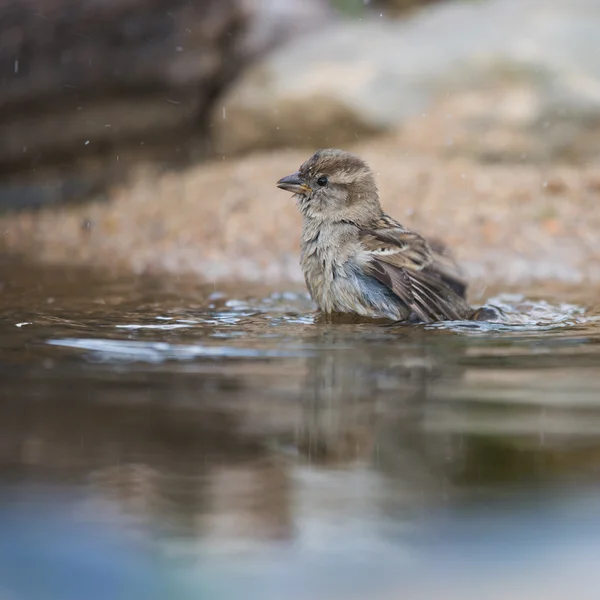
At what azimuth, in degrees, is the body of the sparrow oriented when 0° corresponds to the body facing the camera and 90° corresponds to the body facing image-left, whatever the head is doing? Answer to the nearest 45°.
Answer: approximately 90°
